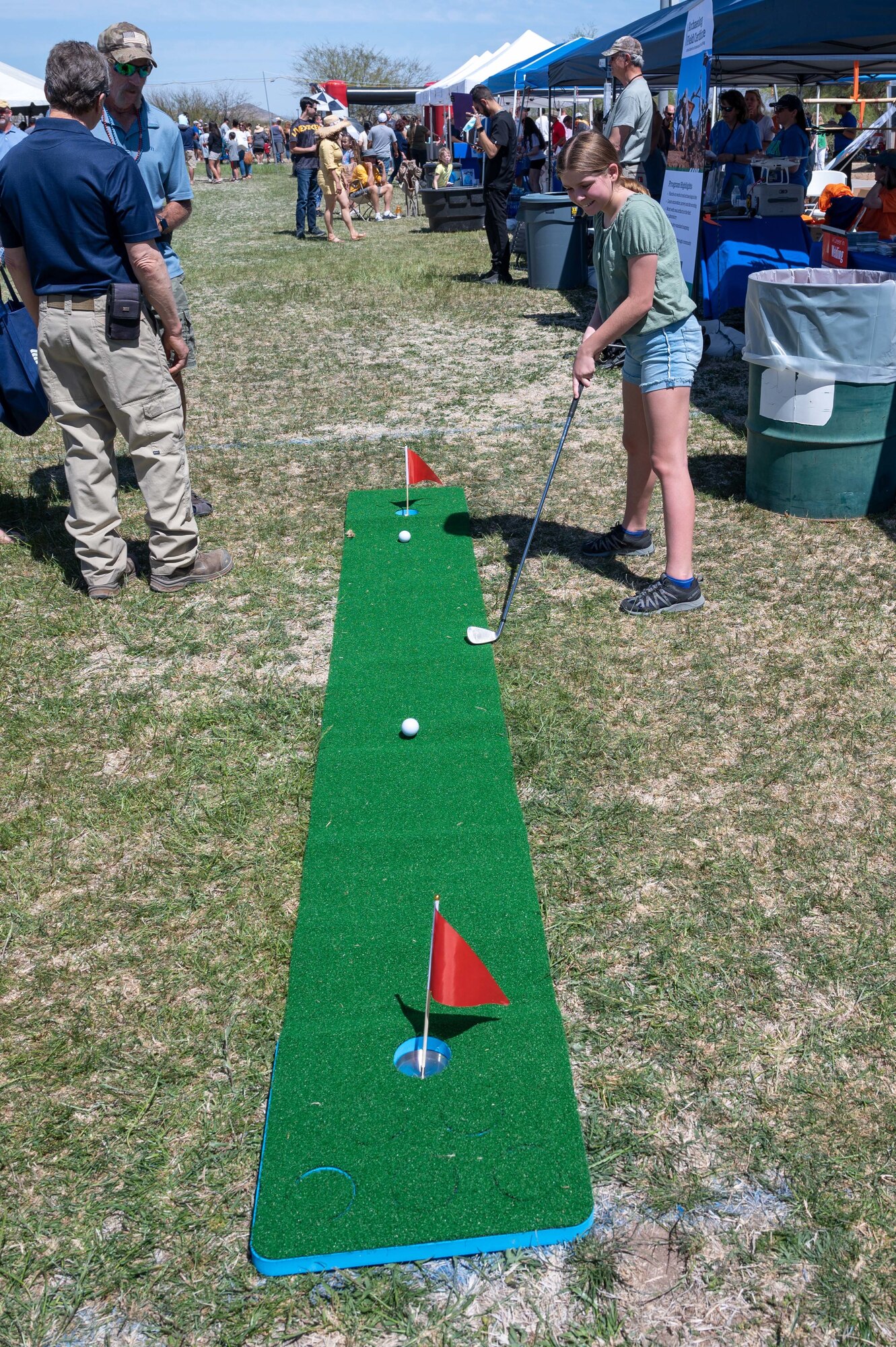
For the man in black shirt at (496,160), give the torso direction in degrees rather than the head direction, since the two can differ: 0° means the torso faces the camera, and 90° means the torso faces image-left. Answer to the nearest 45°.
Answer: approximately 90°

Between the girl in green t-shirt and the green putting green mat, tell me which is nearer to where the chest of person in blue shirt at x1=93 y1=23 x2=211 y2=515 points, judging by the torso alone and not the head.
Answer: the green putting green mat

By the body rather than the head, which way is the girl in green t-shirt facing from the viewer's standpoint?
to the viewer's left

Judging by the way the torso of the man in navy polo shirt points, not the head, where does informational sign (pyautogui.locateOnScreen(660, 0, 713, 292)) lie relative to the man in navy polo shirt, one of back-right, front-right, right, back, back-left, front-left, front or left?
front

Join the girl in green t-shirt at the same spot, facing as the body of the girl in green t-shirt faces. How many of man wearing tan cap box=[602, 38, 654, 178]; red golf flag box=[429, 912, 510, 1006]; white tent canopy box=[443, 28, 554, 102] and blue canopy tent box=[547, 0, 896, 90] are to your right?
3

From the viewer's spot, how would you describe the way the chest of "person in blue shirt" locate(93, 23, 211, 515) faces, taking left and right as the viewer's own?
facing the viewer

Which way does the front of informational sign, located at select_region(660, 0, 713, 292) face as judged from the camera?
facing the viewer and to the left of the viewer

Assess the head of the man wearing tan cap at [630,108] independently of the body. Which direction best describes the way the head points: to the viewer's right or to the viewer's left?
to the viewer's left

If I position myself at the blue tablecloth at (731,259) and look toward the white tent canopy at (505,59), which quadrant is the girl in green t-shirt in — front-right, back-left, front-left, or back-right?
back-left

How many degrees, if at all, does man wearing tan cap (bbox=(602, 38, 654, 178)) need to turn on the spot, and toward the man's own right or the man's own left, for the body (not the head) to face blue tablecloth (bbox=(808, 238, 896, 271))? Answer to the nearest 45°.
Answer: approximately 135° to the man's own left
